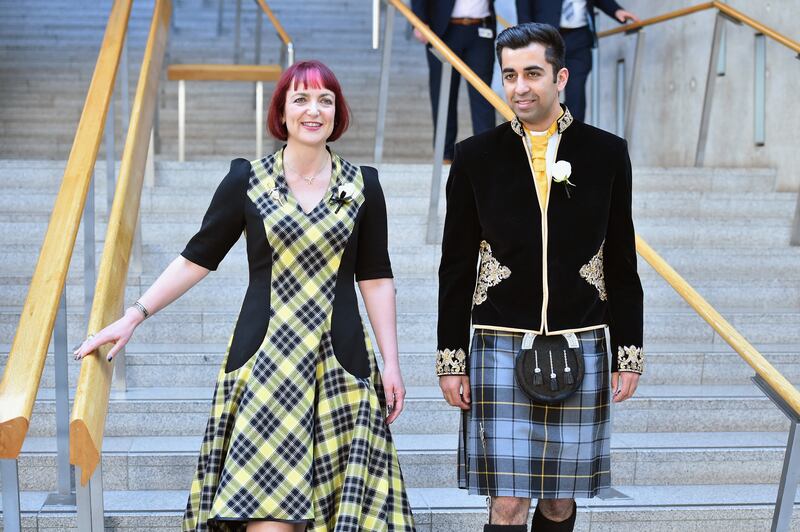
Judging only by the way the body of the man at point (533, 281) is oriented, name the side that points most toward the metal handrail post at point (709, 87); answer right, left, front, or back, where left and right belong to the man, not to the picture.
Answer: back

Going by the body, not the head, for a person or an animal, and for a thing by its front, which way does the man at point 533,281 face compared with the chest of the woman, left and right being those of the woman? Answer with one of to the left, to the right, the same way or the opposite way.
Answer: the same way

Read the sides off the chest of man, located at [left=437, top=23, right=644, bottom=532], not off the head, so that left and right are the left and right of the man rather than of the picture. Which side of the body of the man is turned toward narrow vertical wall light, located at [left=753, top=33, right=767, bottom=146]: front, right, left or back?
back

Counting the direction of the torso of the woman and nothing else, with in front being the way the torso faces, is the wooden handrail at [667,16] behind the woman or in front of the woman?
behind

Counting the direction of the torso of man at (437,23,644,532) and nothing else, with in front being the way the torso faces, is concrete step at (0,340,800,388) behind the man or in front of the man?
behind

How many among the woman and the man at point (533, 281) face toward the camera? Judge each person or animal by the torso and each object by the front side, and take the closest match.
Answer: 2

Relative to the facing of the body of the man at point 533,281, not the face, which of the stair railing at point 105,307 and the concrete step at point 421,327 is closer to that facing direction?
the stair railing

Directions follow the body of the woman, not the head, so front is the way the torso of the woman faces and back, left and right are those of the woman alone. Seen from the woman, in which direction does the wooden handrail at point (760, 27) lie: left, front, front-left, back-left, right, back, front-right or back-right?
back-left

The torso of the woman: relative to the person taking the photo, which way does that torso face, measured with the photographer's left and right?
facing the viewer

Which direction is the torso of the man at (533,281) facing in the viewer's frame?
toward the camera

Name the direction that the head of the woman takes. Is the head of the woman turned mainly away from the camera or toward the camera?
toward the camera

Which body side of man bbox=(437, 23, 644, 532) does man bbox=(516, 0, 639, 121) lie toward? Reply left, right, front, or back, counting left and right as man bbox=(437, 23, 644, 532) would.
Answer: back
